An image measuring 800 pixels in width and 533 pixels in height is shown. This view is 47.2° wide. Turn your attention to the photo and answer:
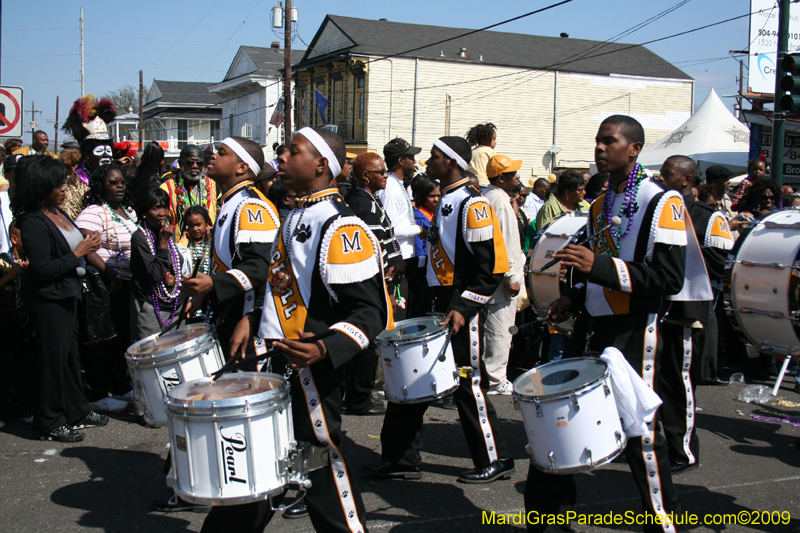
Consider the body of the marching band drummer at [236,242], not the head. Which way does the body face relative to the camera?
to the viewer's left

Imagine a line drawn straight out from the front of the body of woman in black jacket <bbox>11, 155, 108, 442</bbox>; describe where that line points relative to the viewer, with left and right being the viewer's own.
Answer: facing to the right of the viewer

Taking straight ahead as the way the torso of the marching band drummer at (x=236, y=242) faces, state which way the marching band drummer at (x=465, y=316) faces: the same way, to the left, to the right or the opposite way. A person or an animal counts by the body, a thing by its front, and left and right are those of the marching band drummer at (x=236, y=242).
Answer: the same way

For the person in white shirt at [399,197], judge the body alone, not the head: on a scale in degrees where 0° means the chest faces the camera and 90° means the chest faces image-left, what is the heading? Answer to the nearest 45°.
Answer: approximately 270°

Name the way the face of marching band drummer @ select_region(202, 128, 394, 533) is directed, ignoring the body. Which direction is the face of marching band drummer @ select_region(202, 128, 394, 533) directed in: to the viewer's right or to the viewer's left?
to the viewer's left

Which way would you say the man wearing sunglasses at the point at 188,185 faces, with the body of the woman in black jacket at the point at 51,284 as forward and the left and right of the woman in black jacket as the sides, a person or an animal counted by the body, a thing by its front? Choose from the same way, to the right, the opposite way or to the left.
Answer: to the right

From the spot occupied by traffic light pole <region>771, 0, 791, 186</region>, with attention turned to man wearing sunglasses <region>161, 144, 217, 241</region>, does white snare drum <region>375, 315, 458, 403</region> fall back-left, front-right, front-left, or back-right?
front-left

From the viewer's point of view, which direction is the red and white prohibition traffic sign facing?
toward the camera

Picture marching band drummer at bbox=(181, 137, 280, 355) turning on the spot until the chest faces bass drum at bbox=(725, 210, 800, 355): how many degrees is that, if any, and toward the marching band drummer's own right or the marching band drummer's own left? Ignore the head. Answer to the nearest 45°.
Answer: approximately 180°

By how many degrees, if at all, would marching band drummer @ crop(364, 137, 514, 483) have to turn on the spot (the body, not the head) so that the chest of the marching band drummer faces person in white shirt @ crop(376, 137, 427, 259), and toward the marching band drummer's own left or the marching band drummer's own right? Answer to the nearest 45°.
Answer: approximately 90° to the marching band drummer's own right

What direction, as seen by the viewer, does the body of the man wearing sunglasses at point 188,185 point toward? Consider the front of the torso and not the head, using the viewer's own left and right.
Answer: facing the viewer

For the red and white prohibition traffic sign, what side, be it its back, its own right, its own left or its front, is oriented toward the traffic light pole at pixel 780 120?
left

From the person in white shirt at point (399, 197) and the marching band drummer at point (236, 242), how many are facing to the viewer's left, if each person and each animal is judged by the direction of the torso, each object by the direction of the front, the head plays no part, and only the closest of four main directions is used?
1

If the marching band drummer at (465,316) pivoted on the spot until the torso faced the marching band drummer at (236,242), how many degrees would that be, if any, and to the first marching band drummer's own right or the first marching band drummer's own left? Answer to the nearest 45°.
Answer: approximately 45° to the first marching band drummer's own left
